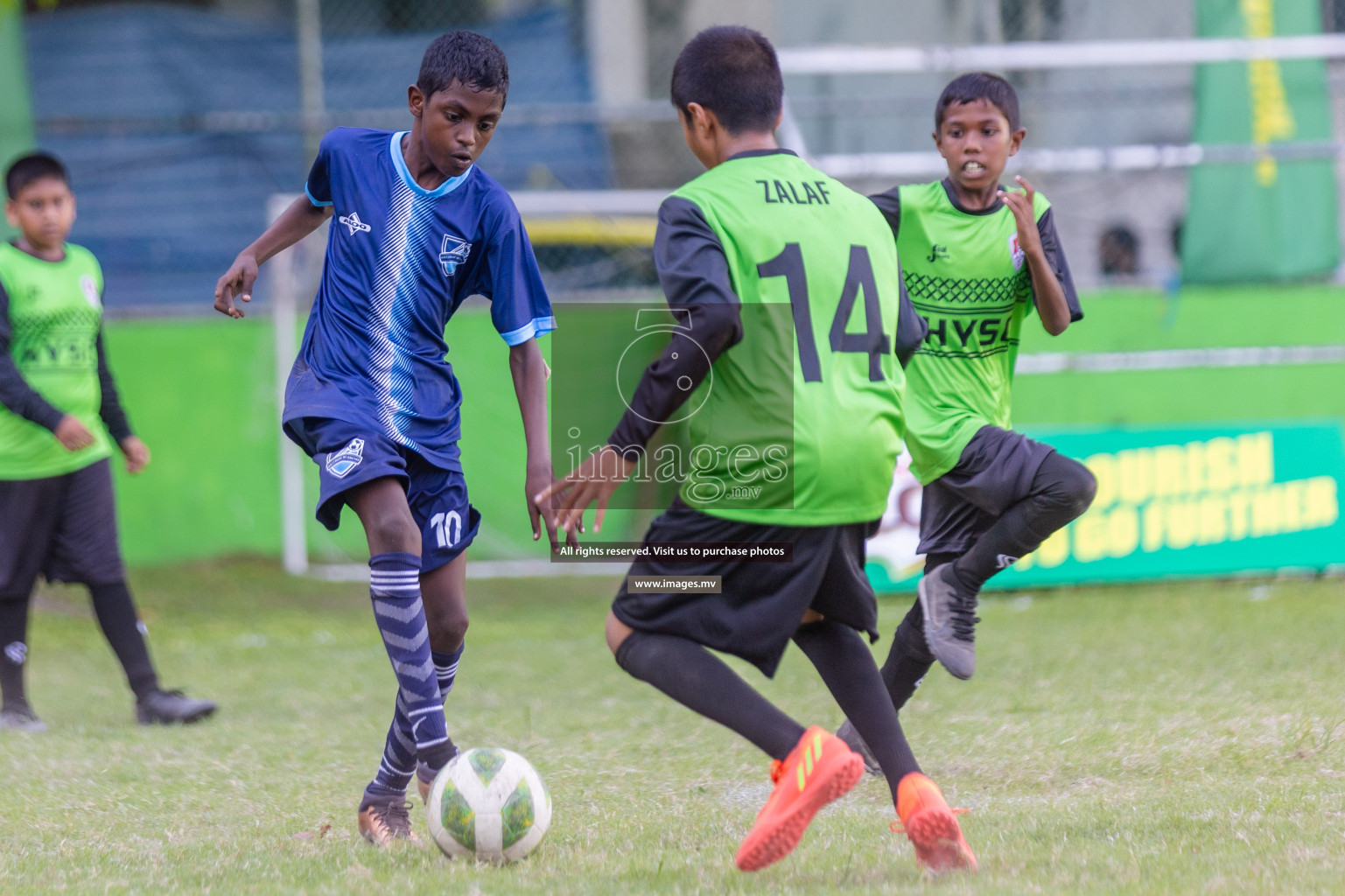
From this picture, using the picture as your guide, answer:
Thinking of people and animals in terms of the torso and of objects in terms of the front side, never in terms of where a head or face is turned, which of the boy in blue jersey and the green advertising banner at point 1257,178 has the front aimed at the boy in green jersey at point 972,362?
the green advertising banner

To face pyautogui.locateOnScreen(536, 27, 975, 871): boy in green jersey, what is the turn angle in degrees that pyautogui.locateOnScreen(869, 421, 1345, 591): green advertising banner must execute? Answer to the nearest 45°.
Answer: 0° — it already faces them

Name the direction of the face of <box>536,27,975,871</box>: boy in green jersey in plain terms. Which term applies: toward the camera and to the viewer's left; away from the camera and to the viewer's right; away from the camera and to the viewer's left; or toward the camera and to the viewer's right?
away from the camera and to the viewer's left

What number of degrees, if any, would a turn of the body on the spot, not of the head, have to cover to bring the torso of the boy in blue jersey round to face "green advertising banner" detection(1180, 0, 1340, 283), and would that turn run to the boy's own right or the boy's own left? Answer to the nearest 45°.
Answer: approximately 135° to the boy's own left

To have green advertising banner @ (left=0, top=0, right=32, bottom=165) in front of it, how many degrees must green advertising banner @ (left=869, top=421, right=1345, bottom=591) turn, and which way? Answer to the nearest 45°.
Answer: approximately 90° to its right

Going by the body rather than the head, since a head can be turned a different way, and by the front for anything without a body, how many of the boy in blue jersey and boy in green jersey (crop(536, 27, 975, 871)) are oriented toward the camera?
1

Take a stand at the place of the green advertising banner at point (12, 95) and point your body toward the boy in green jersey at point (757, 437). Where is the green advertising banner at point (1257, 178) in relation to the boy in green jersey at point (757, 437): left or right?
left

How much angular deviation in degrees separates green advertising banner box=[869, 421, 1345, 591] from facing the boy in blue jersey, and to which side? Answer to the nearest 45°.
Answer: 0° — it already faces them

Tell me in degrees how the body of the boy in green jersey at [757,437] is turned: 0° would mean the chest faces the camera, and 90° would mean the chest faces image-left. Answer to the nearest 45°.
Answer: approximately 135°
